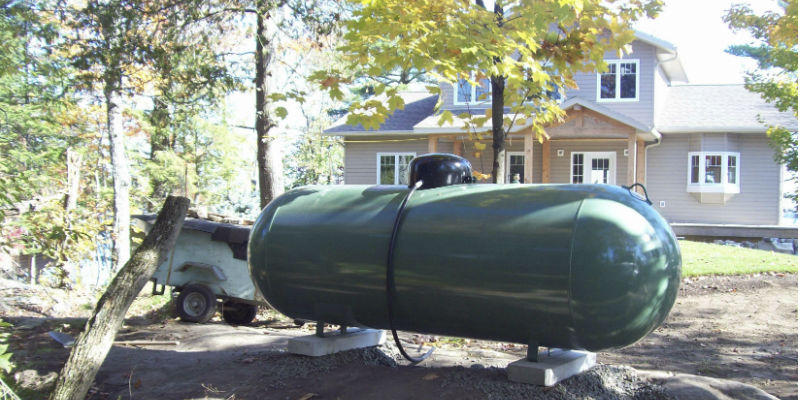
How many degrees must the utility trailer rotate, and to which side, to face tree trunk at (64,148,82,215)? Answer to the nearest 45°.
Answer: approximately 180°

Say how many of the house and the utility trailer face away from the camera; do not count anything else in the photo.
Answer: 0

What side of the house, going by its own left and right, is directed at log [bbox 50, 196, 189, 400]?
front

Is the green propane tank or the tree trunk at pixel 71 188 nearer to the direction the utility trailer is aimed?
the green propane tank

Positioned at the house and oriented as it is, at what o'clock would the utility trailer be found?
The utility trailer is roughly at 1 o'clock from the house.

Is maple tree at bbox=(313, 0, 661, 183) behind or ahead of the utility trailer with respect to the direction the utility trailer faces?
ahead

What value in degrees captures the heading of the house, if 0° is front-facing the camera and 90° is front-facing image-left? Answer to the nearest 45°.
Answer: approximately 0°

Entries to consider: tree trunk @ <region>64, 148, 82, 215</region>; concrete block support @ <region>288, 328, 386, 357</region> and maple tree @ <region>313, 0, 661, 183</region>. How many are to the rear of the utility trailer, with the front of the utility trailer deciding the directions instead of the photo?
1

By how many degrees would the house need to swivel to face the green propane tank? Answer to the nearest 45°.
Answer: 0° — it already faces it

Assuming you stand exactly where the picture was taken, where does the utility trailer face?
facing the viewer and to the right of the viewer

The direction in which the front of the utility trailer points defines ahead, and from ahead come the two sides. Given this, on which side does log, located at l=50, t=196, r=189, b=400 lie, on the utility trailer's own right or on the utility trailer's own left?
on the utility trailer's own right

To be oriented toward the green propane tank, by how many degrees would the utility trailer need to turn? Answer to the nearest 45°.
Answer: approximately 45° to its right
